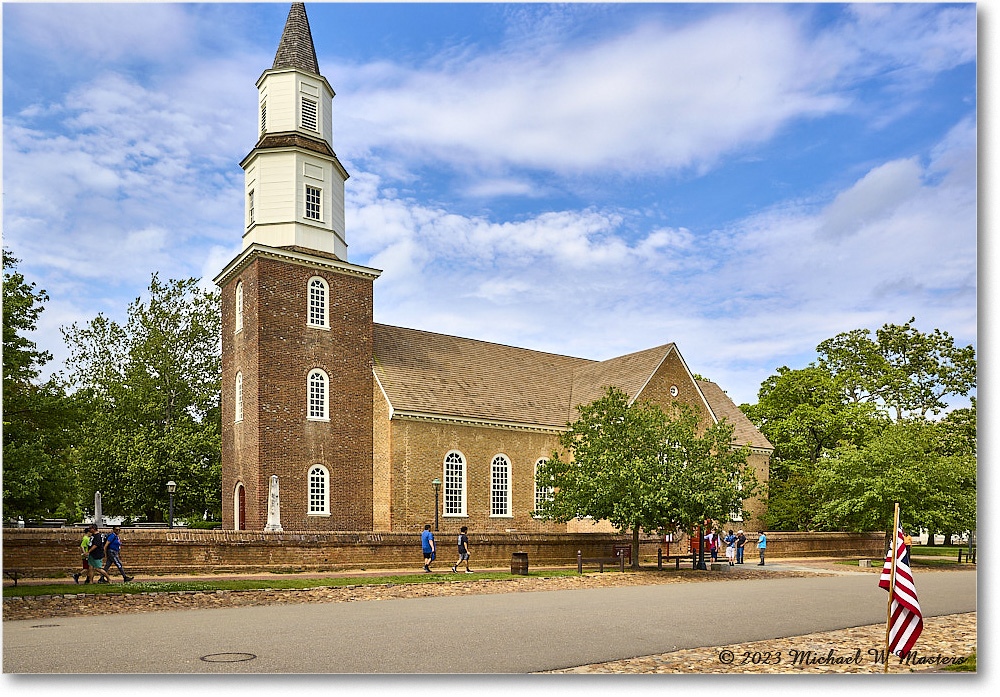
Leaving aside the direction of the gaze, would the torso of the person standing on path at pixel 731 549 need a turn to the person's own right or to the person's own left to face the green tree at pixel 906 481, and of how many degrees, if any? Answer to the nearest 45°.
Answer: approximately 90° to the person's own right

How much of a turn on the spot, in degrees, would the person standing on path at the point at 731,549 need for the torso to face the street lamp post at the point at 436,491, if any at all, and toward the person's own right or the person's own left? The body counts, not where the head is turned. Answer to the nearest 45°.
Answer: approximately 90° to the person's own left

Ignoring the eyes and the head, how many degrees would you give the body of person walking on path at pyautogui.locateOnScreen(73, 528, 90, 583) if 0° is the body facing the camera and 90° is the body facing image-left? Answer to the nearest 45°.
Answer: approximately 270°

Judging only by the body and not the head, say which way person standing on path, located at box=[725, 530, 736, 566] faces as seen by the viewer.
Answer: away from the camera

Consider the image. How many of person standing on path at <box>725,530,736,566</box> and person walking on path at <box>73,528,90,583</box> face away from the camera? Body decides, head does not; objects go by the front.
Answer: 1

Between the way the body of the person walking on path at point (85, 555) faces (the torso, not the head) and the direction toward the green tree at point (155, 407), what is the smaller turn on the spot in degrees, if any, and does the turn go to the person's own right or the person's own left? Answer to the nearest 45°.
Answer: approximately 90° to the person's own left
